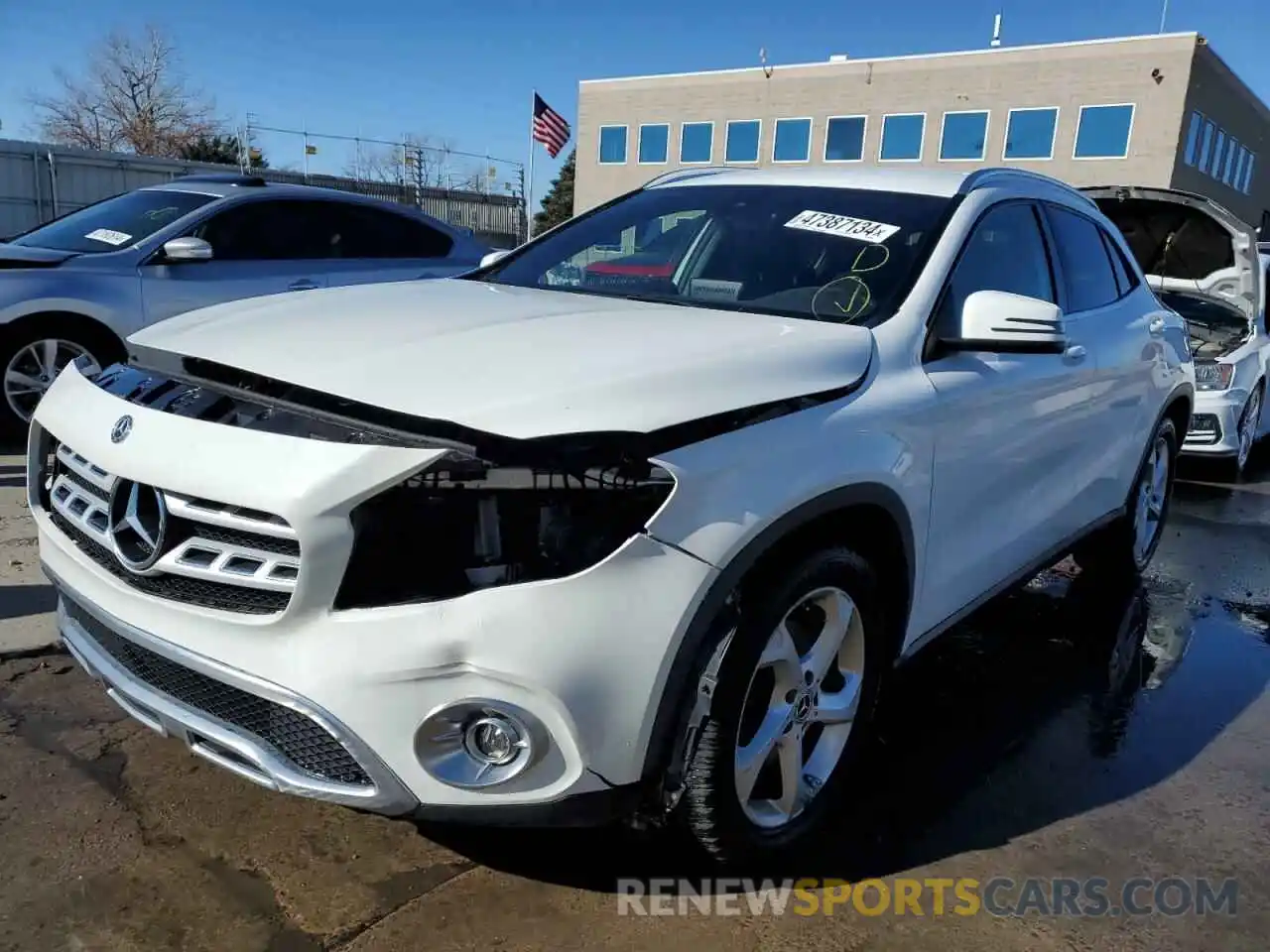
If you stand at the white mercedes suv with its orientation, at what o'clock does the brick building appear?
The brick building is roughly at 5 o'clock from the white mercedes suv.

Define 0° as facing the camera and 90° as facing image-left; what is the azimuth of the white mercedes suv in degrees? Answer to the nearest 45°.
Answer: approximately 45°

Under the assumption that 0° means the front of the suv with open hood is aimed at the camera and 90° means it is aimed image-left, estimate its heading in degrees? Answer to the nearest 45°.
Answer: approximately 45°

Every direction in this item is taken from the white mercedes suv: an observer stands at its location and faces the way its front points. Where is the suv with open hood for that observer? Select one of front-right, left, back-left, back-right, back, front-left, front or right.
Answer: back

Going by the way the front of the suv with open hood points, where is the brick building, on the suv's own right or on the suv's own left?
on the suv's own right

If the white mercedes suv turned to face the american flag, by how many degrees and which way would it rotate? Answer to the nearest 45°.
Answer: approximately 135° to its right

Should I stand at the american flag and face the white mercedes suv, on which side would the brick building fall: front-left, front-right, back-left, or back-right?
back-left
